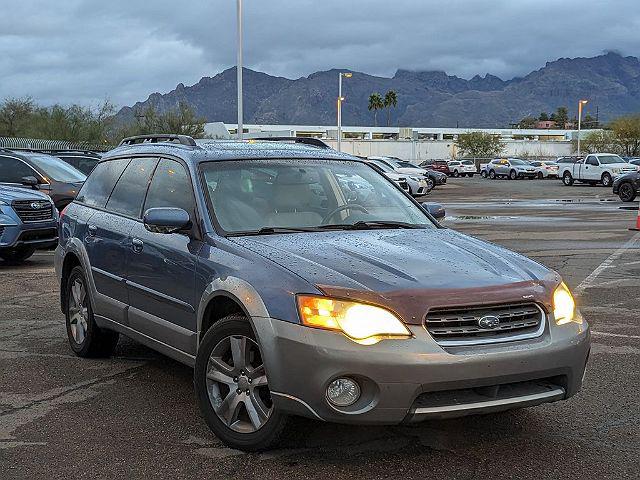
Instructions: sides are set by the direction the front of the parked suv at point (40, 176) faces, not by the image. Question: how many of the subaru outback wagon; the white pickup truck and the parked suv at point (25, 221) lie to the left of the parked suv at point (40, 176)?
1

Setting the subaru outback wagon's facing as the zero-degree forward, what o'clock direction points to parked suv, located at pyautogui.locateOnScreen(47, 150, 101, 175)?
The parked suv is roughly at 7 o'clock from the subaru outback wagon.

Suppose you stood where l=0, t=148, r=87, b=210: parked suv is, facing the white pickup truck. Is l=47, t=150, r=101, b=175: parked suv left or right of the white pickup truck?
left

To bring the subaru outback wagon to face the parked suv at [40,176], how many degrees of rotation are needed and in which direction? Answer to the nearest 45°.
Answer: approximately 180°

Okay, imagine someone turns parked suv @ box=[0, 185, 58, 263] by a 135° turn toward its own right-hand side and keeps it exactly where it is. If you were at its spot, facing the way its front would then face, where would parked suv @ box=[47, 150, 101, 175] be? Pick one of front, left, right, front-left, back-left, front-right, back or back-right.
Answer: right

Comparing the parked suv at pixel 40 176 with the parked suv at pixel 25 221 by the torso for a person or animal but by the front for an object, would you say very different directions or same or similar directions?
same or similar directions

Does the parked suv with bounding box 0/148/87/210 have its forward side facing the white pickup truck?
no

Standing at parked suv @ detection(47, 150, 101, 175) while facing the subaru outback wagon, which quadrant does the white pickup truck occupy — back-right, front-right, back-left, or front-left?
back-left

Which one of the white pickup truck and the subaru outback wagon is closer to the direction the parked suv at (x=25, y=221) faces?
the subaru outback wagon

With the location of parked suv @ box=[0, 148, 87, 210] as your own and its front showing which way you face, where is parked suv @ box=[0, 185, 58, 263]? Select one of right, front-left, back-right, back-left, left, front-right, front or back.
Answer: front-right

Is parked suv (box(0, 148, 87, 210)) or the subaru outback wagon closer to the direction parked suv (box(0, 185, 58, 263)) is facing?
the subaru outback wagon

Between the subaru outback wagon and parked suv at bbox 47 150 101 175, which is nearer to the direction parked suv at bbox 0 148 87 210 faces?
the subaru outback wagon

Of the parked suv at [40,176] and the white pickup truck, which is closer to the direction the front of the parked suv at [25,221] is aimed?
the white pickup truck

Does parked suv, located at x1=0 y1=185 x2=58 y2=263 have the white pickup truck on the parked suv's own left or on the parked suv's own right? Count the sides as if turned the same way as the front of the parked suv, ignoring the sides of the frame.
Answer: on the parked suv's own left

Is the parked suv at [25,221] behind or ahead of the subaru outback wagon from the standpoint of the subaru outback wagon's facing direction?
behind

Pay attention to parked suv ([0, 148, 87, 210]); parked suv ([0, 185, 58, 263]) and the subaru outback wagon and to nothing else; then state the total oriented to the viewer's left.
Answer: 0

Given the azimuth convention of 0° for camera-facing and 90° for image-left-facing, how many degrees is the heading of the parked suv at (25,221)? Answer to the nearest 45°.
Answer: approximately 315°

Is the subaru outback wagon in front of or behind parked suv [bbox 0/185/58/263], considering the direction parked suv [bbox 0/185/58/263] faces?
in front

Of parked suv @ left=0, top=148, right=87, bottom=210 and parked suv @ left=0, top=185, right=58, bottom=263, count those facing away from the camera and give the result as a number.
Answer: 0

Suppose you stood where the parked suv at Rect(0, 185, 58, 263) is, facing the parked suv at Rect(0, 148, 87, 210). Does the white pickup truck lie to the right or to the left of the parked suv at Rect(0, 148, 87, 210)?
right

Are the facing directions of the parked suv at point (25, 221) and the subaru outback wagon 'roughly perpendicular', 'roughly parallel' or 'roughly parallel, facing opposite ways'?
roughly parallel

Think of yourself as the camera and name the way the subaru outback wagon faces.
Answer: facing the viewer and to the right of the viewer
